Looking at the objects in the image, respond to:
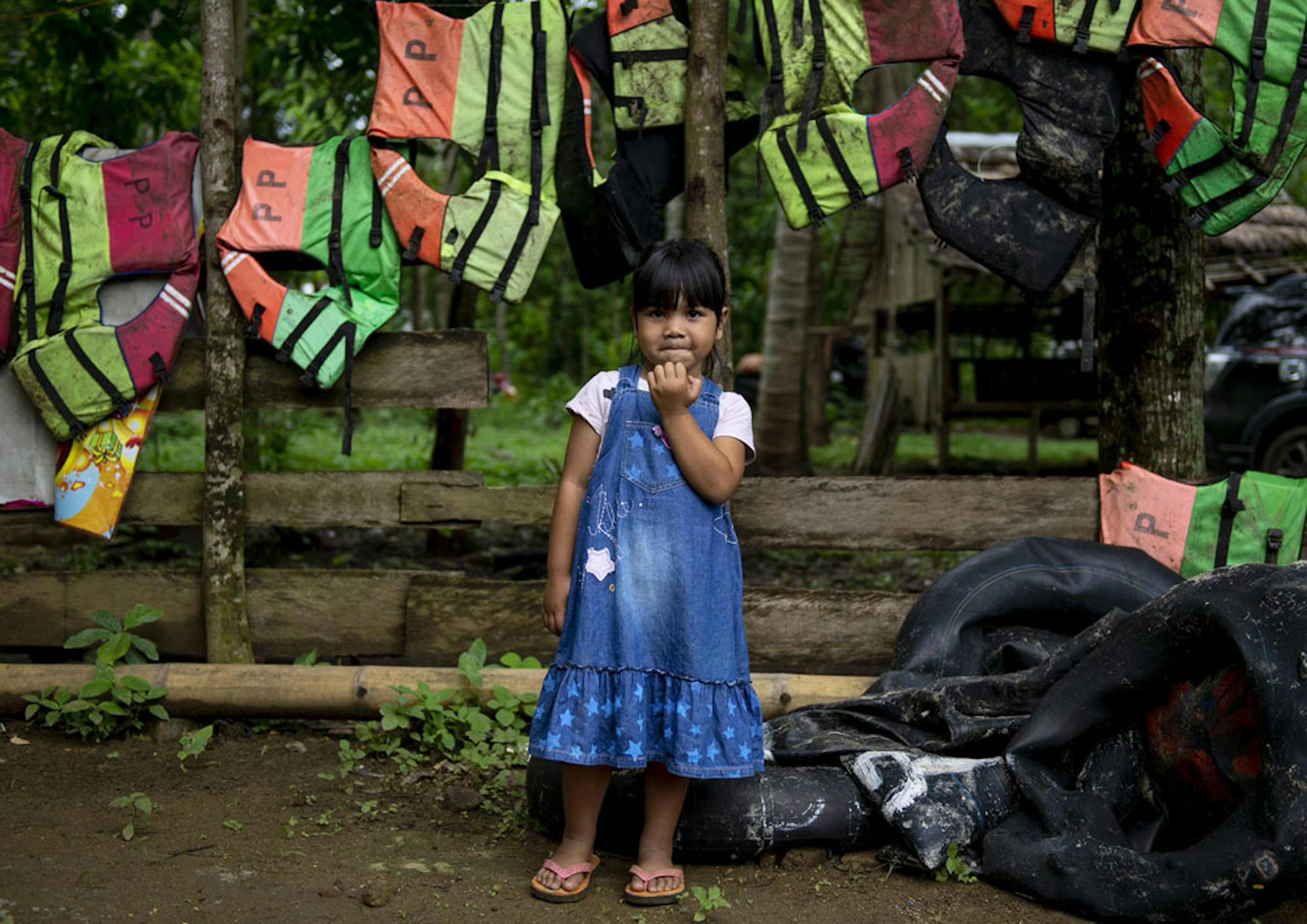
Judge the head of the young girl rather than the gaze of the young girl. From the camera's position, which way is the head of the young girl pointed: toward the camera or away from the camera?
toward the camera

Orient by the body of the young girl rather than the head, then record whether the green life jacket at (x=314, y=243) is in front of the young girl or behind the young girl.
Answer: behind

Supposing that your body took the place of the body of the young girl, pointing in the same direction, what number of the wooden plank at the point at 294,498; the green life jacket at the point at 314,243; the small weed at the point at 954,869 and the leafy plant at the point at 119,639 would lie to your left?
1

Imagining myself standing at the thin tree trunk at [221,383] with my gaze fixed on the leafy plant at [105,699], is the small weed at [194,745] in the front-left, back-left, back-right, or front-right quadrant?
front-left

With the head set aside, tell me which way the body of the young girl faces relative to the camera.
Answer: toward the camera

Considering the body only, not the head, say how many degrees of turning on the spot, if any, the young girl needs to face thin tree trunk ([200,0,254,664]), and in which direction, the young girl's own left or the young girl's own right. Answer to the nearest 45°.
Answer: approximately 135° to the young girl's own right

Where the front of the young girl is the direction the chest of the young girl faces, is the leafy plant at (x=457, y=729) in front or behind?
behind

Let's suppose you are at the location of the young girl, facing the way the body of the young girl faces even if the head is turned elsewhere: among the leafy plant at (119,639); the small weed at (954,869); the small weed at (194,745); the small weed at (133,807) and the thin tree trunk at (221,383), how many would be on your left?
1

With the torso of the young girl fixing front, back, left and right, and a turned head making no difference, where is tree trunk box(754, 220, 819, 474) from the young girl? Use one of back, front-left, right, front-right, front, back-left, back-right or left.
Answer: back
